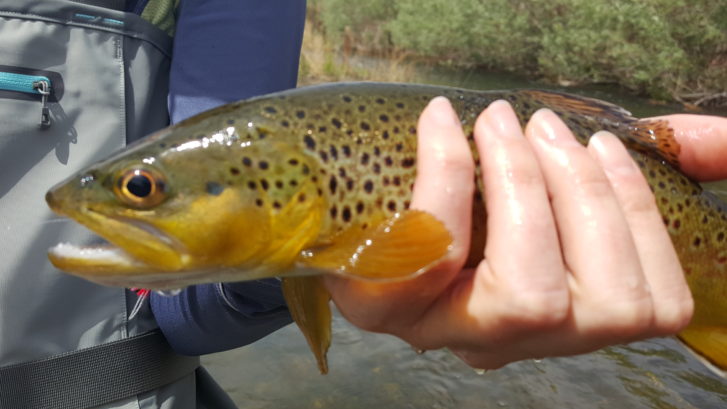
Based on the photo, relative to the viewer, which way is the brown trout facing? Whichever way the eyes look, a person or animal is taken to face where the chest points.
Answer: to the viewer's left
